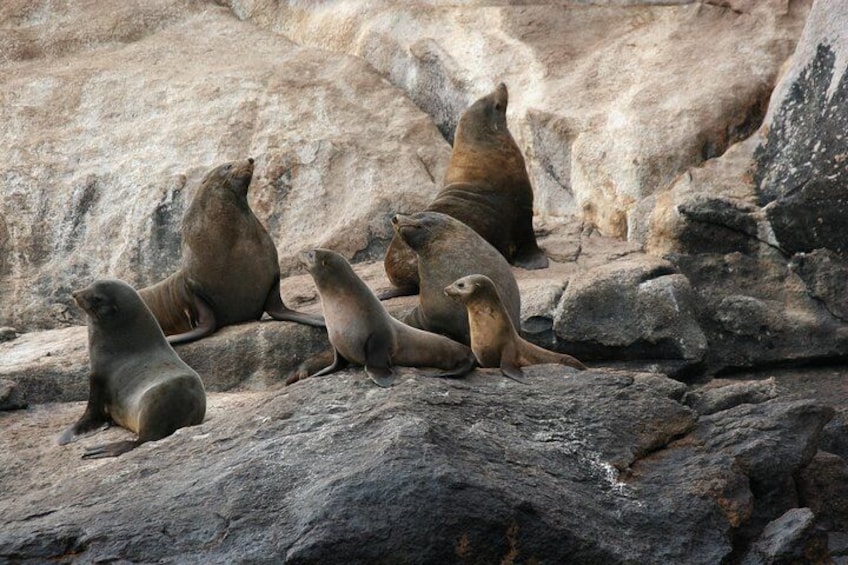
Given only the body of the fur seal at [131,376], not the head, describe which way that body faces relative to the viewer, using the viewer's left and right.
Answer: facing to the left of the viewer

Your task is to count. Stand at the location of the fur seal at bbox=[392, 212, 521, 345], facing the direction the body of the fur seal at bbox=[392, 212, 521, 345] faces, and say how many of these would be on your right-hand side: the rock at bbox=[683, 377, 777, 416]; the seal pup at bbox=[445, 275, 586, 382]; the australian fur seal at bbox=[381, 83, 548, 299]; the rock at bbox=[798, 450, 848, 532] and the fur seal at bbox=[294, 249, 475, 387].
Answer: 1

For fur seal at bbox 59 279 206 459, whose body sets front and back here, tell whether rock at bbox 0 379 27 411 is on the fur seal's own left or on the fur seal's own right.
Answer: on the fur seal's own right

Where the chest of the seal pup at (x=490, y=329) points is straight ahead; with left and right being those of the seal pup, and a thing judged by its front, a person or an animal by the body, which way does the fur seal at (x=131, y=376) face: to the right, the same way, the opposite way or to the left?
the same way

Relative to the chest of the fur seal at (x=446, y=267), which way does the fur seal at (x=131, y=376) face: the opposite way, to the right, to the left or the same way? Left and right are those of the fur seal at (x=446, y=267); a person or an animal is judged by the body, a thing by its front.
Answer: the same way

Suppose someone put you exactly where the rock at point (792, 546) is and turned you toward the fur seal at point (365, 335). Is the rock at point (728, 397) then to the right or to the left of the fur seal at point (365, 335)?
right

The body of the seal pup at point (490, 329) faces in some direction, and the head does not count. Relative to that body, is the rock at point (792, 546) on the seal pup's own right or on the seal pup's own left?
on the seal pup's own left

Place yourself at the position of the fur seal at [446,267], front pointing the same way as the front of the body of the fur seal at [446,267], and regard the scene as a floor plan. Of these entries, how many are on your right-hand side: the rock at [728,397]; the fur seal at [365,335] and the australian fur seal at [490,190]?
1

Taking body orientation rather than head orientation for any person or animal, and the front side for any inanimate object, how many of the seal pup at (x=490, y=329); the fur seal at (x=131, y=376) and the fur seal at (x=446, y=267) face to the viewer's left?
3

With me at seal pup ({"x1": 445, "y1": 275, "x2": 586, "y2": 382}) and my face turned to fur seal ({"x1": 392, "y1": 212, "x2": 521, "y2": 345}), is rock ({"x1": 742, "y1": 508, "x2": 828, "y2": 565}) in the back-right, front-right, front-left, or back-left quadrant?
back-right

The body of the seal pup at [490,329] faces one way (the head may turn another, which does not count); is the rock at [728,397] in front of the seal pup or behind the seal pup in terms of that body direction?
behind

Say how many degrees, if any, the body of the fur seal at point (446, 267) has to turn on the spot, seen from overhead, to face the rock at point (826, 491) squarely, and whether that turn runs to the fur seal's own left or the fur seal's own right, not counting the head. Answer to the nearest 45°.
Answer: approximately 135° to the fur seal's own left

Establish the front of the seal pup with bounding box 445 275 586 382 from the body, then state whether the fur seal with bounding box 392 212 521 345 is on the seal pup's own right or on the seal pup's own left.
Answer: on the seal pup's own right

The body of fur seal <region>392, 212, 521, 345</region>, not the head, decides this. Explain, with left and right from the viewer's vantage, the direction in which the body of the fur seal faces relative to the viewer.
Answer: facing to the left of the viewer

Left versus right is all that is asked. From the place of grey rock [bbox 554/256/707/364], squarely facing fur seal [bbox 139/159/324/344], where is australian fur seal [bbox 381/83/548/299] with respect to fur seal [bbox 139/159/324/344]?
right

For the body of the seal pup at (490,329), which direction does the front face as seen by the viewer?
to the viewer's left

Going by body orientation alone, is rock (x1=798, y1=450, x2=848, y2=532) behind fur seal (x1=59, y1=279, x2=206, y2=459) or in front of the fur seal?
behind

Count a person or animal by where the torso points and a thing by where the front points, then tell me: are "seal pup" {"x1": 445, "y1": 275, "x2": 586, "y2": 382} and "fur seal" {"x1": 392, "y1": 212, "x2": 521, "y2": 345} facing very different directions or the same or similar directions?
same or similar directions

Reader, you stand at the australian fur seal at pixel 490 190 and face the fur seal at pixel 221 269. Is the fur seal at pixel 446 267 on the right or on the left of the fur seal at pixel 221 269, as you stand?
left
